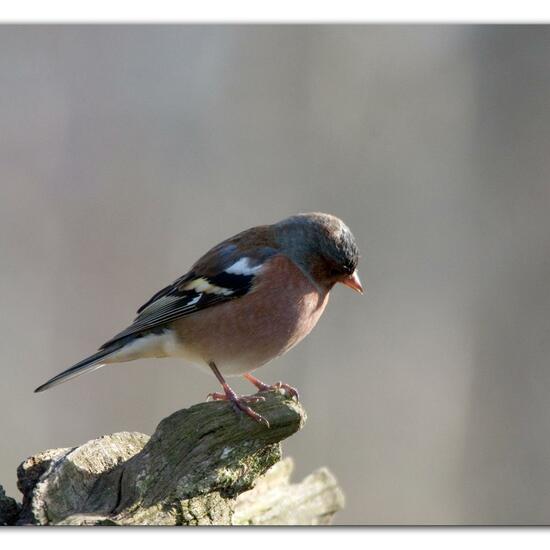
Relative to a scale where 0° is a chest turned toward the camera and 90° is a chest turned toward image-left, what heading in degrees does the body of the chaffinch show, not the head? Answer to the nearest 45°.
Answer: approximately 270°
